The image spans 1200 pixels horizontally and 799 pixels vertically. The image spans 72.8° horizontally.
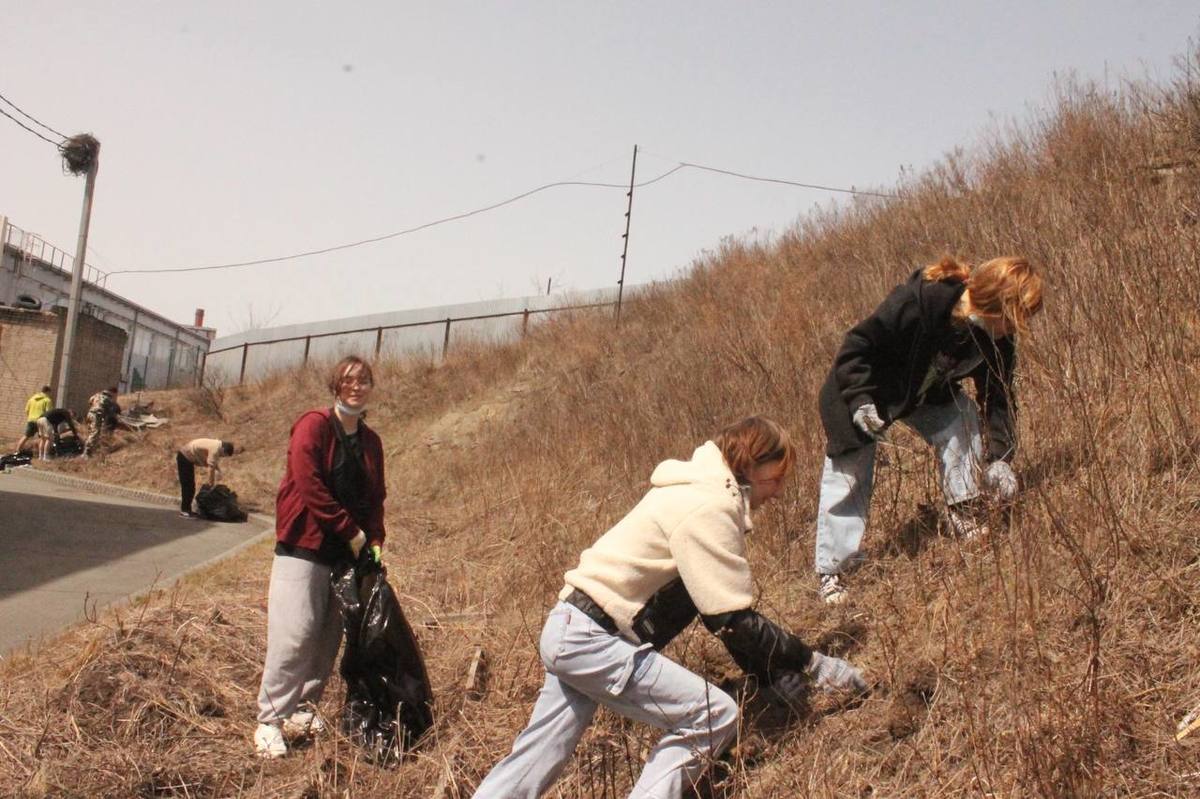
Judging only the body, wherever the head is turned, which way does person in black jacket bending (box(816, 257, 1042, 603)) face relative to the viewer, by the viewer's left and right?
facing the viewer and to the right of the viewer

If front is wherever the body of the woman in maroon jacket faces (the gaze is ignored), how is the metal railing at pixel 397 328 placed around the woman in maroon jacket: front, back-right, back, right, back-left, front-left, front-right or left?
back-left

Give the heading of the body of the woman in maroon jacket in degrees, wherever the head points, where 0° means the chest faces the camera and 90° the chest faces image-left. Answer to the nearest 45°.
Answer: approximately 315°

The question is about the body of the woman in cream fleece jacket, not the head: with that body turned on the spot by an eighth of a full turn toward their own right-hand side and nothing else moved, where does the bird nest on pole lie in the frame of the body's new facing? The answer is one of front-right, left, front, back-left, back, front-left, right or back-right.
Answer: back

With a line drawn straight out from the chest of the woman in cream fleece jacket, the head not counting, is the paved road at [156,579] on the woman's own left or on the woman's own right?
on the woman's own left

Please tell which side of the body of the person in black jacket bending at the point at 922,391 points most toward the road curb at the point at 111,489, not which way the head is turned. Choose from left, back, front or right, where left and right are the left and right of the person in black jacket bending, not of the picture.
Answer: back

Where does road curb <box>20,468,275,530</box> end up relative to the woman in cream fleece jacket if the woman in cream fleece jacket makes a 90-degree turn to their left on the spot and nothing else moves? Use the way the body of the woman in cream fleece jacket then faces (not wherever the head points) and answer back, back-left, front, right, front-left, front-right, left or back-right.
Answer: front-left

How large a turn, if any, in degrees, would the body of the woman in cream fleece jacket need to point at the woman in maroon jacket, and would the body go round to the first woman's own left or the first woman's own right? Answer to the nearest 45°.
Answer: approximately 135° to the first woman's own left

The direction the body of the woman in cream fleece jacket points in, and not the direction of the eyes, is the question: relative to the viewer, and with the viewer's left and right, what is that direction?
facing to the right of the viewer
